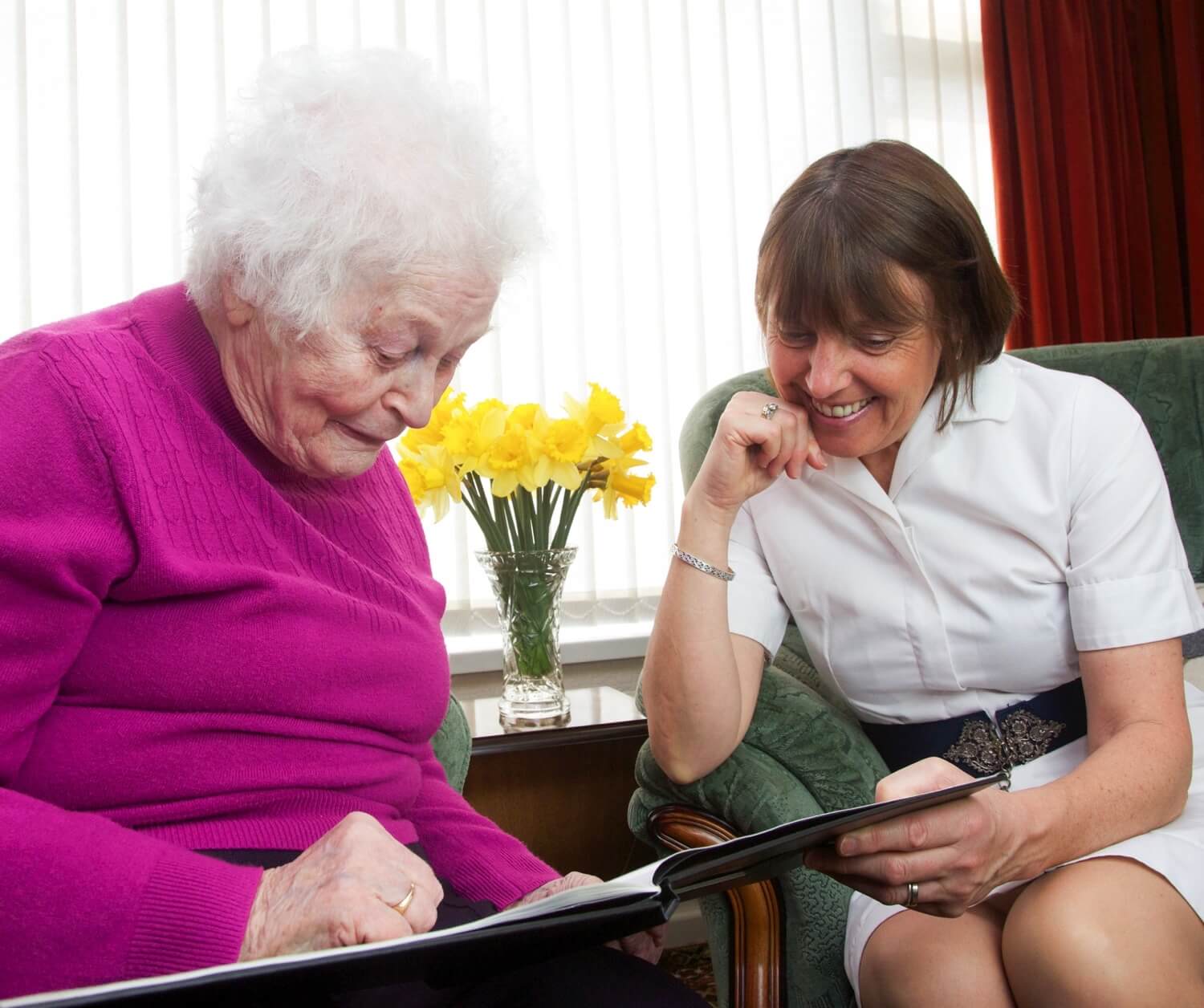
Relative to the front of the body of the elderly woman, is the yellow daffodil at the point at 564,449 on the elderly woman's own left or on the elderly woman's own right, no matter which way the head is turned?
on the elderly woman's own left

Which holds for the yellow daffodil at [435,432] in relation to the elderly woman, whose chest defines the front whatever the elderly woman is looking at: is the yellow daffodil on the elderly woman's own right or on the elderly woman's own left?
on the elderly woman's own left

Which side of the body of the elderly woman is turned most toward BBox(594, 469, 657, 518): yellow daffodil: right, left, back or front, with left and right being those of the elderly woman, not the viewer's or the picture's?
left

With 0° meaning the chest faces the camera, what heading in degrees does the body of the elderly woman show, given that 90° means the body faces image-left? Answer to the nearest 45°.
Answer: approximately 315°

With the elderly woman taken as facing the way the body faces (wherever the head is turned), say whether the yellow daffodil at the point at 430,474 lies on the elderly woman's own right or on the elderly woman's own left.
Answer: on the elderly woman's own left

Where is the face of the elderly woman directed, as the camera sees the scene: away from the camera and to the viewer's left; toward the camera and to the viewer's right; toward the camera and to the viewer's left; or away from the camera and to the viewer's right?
toward the camera and to the viewer's right

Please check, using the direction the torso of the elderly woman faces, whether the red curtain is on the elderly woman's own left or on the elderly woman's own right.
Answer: on the elderly woman's own left
